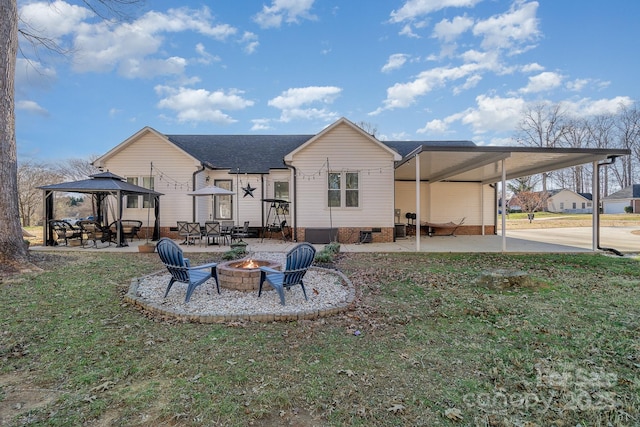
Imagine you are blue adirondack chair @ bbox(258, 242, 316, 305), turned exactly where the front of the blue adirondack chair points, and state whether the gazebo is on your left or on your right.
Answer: on your right

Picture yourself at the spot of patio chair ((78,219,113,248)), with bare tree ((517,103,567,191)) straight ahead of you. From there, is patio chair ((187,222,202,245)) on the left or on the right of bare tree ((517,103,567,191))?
right

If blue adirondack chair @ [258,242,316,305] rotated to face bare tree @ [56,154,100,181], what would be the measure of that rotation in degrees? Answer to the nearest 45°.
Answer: approximately 90° to its right

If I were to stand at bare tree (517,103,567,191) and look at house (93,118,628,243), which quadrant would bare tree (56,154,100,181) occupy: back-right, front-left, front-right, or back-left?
front-right

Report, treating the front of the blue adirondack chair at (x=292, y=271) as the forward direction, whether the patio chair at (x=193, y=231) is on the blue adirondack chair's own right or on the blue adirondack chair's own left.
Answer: on the blue adirondack chair's own right

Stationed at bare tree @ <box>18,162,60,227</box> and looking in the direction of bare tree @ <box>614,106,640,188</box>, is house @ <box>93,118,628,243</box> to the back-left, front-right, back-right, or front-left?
front-right

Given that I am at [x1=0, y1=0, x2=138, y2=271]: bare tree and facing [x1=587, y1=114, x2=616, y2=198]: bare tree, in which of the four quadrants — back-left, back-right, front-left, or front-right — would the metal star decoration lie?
front-left
